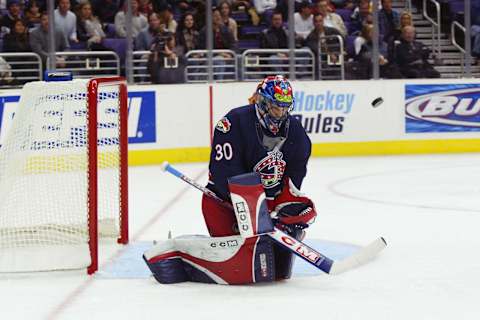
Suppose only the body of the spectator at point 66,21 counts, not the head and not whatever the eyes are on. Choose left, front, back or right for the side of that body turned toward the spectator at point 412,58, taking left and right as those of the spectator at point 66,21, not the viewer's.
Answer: left

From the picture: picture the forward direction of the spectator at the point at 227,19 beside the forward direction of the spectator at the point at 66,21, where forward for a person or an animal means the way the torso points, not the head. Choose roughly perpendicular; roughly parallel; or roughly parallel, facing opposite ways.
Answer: roughly parallel

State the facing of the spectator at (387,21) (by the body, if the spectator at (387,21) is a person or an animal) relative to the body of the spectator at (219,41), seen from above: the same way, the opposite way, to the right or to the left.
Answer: the same way

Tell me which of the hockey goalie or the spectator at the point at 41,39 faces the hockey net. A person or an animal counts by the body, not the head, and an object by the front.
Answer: the spectator

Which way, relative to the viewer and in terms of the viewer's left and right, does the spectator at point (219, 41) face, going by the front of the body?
facing the viewer

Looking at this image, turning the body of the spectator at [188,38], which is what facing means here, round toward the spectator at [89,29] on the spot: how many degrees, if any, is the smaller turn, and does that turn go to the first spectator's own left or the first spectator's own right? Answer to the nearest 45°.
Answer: approximately 90° to the first spectator's own right

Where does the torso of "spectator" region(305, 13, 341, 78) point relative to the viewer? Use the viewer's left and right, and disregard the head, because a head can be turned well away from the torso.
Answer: facing the viewer

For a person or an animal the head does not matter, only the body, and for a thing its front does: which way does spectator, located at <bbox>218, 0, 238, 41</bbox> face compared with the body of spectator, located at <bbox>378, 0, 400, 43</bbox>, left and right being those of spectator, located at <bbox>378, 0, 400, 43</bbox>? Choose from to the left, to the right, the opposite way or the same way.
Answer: the same way

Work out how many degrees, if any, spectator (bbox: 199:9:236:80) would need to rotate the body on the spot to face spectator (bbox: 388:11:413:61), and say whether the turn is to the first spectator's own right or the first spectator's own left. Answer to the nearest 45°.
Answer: approximately 90° to the first spectator's own left

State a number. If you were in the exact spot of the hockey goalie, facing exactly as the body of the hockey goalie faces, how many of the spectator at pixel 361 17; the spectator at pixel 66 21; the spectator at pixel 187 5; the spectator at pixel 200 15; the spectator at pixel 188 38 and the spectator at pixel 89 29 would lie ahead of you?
0

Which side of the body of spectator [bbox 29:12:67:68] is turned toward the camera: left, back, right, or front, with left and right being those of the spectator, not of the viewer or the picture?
front

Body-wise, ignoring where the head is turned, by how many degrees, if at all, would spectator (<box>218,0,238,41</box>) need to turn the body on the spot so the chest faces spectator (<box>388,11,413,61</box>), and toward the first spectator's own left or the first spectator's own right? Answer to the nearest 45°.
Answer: approximately 90° to the first spectator's own left

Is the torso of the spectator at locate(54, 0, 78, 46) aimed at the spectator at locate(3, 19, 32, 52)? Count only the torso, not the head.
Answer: no

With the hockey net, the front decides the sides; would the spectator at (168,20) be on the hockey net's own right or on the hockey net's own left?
on the hockey net's own left

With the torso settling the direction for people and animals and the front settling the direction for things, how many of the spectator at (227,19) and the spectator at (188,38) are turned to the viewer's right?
0

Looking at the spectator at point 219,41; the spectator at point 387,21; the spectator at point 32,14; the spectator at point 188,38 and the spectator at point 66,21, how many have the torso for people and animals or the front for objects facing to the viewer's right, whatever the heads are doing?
0

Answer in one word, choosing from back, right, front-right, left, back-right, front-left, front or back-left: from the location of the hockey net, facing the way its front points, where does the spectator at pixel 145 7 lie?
left

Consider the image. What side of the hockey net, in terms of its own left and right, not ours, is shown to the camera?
right

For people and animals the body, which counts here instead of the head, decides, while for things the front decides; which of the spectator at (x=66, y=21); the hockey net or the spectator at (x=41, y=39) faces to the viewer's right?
the hockey net

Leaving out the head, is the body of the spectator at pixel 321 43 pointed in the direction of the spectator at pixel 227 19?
no

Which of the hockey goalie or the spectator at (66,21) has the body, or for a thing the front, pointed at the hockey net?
the spectator

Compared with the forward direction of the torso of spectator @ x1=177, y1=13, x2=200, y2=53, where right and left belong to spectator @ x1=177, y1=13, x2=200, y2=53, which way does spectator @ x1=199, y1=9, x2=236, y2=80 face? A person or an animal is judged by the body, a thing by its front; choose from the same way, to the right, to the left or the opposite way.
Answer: the same way
